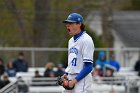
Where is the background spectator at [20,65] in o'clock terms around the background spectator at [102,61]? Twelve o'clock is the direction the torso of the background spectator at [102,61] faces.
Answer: the background spectator at [20,65] is roughly at 3 o'clock from the background spectator at [102,61].

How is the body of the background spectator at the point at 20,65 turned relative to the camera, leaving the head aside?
toward the camera

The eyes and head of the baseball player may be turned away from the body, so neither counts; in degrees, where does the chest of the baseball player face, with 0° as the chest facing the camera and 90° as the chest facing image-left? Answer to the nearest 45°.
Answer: approximately 45°

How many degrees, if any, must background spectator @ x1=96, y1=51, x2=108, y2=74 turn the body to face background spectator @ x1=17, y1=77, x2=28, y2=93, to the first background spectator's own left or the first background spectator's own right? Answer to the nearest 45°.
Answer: approximately 45° to the first background spectator's own right

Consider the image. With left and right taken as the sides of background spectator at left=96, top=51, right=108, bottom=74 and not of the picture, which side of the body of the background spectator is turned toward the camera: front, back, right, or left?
front

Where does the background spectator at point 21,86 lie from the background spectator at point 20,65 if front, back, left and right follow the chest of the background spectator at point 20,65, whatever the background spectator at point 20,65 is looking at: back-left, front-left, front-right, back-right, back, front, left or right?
front

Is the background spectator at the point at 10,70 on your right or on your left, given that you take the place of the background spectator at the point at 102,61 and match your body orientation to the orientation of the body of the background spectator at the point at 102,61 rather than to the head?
on your right

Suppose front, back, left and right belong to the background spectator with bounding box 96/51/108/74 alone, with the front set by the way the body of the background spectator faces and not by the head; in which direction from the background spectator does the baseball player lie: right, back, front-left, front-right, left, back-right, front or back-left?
front

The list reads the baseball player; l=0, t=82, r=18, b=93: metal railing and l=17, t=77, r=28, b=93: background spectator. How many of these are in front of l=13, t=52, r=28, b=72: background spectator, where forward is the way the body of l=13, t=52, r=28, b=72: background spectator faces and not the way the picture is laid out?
3

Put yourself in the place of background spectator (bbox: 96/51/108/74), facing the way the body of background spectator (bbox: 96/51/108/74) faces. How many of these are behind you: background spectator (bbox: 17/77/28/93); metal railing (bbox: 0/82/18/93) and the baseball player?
0

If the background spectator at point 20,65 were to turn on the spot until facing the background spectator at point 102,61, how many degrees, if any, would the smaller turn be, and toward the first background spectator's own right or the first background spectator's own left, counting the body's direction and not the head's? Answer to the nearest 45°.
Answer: approximately 90° to the first background spectator's own left
